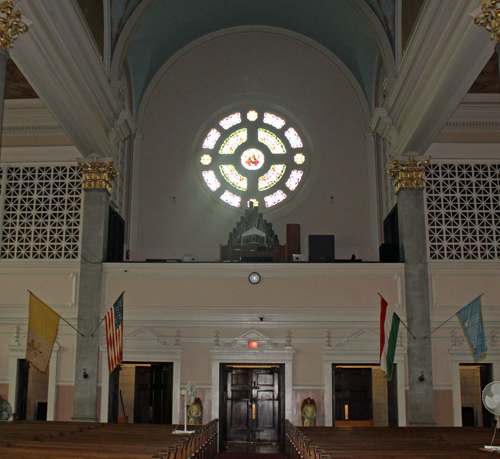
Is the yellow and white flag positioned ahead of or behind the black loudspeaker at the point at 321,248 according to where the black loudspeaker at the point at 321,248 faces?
ahead

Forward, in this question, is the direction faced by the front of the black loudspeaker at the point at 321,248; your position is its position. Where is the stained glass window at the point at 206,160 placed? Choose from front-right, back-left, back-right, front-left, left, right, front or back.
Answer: back-right

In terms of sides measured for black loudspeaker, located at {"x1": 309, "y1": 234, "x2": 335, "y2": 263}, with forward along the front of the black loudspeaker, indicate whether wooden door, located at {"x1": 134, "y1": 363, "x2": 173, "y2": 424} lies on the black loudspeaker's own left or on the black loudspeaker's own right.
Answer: on the black loudspeaker's own right

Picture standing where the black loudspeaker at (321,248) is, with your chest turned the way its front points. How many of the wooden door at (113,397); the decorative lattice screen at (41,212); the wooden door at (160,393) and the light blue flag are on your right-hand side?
3

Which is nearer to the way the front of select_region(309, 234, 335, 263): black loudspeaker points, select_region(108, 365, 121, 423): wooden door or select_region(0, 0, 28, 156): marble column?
the marble column

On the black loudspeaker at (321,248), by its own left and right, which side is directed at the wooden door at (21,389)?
right

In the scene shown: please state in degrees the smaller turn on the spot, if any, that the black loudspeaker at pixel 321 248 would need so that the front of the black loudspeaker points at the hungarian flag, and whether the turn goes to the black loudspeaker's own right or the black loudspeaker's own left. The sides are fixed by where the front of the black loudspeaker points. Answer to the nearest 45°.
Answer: approximately 45° to the black loudspeaker's own left

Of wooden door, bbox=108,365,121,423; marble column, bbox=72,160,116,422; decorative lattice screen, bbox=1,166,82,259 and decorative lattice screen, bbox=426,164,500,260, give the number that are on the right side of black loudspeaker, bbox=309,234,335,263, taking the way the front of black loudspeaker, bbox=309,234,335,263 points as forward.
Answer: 3

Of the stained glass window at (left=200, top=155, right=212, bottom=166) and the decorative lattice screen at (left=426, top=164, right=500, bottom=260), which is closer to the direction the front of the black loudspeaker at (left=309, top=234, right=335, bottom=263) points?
the decorative lattice screen

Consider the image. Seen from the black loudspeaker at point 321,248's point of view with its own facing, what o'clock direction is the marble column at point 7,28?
The marble column is roughly at 1 o'clock from the black loudspeaker.

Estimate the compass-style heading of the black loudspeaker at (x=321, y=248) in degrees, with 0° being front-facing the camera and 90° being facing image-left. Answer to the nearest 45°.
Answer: approximately 0°

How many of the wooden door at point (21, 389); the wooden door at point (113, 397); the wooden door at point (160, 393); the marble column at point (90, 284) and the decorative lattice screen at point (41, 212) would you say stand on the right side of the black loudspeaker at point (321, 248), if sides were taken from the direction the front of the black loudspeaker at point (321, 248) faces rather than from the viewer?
5

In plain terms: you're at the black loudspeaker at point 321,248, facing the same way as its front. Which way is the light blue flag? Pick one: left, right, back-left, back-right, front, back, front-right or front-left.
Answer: front-left

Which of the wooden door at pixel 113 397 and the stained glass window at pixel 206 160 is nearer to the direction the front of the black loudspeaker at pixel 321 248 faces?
the wooden door
